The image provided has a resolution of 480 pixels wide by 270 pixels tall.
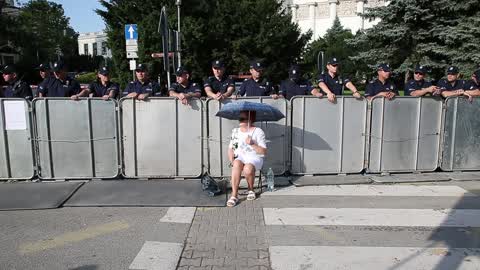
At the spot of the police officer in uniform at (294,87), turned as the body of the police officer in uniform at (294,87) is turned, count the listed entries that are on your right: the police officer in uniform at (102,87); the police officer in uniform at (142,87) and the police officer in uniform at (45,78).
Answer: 3

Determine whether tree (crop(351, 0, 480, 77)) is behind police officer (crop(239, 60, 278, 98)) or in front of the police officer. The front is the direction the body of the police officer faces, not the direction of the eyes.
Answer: behind

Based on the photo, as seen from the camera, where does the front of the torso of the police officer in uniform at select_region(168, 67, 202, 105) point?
toward the camera

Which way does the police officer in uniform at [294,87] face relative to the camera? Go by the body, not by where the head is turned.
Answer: toward the camera

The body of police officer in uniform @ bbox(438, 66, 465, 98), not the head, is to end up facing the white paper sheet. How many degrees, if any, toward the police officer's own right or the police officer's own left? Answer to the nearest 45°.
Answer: approximately 45° to the police officer's own right

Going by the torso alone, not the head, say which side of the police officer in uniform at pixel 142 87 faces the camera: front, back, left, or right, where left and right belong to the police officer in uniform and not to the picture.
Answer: front

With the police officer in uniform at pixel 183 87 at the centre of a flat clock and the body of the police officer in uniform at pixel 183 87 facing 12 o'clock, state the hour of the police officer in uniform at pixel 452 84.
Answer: the police officer in uniform at pixel 452 84 is roughly at 9 o'clock from the police officer in uniform at pixel 183 87.

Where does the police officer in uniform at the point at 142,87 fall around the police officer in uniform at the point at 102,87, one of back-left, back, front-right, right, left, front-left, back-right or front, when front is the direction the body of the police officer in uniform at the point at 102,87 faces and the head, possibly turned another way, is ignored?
front-left

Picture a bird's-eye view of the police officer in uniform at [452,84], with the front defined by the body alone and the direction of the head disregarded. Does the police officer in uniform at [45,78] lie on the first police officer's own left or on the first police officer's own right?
on the first police officer's own right

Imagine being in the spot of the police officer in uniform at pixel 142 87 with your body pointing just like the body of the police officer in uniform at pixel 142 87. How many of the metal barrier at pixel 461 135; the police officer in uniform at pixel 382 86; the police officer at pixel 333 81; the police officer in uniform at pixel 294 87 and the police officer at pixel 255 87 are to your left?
5

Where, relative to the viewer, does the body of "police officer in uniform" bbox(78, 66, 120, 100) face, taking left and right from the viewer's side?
facing the viewer

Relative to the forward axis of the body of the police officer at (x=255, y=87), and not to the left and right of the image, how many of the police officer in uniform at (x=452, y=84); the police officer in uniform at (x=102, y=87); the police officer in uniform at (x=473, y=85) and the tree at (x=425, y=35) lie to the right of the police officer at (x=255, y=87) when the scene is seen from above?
1

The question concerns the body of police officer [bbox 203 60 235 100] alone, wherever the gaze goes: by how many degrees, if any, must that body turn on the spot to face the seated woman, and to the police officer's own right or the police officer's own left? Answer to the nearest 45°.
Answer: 0° — they already face them
